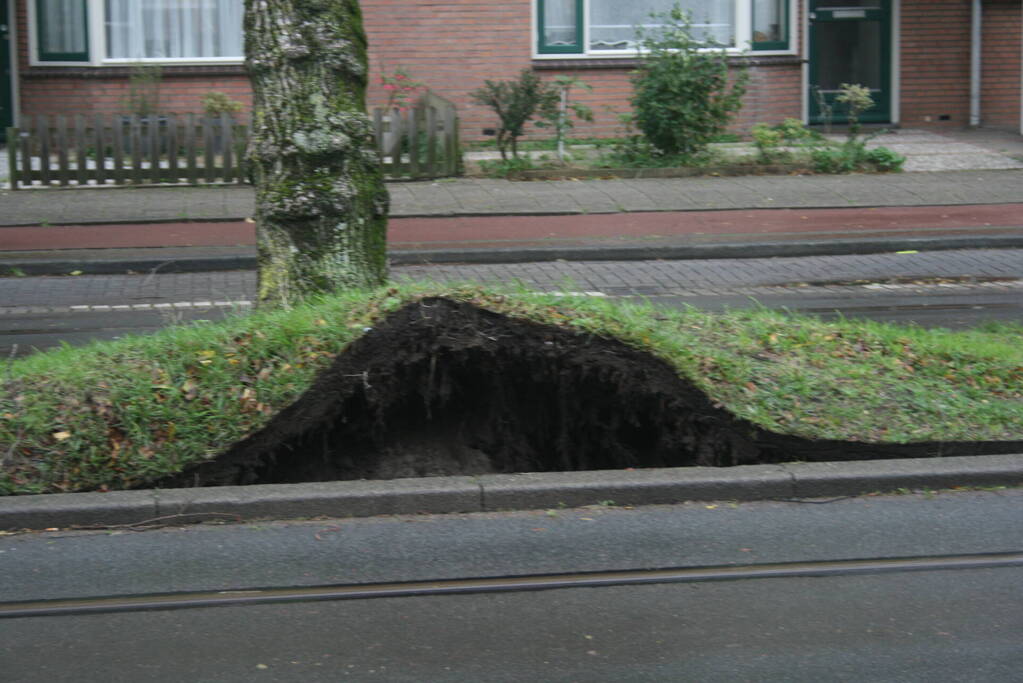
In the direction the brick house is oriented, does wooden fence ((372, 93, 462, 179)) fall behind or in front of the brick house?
in front

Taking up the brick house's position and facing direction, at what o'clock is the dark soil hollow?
The dark soil hollow is roughly at 12 o'clock from the brick house.

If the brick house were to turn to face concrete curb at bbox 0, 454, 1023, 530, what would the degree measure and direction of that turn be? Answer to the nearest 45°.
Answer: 0° — it already faces it

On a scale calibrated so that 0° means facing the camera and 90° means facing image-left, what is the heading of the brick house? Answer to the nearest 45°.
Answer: approximately 0°

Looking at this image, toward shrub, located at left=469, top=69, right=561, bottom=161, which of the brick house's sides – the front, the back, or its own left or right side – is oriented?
front

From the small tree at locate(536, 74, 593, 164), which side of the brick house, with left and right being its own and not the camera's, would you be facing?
front

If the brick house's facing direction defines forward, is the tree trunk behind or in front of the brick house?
in front
